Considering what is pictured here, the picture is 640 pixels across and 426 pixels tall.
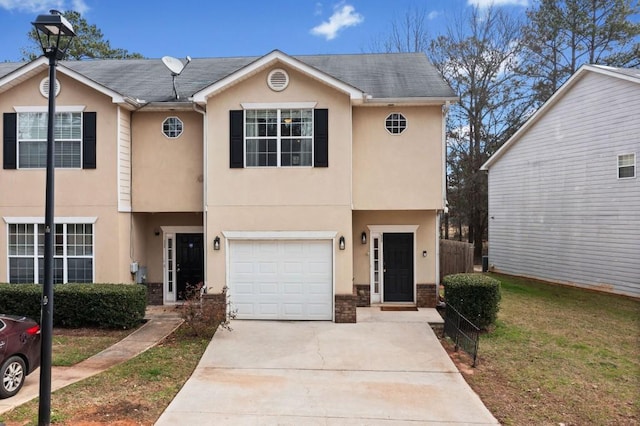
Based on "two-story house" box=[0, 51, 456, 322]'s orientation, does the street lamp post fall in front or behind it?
in front

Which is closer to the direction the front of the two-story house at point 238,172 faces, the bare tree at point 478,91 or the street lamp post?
the street lamp post

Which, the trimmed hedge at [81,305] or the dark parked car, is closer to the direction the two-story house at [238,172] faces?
the dark parked car

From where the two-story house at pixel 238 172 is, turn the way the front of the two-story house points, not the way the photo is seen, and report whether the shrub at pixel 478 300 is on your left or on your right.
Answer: on your left

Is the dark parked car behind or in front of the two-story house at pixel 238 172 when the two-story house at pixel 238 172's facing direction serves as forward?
in front

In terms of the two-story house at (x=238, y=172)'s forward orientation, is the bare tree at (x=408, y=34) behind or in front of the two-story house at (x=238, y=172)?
behind

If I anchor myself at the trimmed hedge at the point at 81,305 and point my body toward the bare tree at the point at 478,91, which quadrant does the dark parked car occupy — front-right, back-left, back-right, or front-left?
back-right

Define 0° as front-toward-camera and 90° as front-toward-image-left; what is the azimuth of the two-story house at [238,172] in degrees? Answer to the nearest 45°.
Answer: approximately 0°

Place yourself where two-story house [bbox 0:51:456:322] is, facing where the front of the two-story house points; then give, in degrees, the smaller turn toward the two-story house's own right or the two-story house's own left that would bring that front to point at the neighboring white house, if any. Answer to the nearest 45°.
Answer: approximately 90° to the two-story house's own left

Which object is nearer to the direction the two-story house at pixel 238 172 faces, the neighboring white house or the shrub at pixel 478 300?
the shrub

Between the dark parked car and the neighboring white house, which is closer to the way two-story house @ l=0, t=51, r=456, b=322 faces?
the dark parked car

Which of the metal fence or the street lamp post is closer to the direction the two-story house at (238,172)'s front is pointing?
the street lamp post

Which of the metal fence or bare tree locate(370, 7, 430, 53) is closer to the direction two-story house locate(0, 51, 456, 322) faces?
the metal fence
